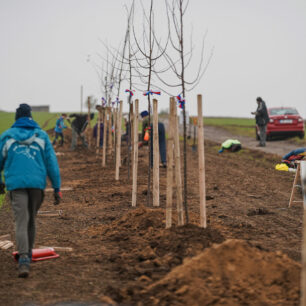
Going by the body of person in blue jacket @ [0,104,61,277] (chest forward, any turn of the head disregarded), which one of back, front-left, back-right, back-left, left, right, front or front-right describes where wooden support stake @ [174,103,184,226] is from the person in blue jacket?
right

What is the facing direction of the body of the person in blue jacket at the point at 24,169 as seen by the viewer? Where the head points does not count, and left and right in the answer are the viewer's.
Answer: facing away from the viewer

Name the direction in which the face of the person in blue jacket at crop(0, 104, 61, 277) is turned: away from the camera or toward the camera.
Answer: away from the camera

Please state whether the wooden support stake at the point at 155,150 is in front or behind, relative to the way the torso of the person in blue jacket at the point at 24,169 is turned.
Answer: in front

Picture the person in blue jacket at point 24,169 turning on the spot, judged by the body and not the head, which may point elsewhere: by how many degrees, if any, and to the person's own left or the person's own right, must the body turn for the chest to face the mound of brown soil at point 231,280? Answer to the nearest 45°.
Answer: approximately 135° to the person's own right

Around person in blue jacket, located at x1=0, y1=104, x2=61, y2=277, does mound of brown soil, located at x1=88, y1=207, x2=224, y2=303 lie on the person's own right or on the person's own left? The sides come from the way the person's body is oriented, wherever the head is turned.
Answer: on the person's own right

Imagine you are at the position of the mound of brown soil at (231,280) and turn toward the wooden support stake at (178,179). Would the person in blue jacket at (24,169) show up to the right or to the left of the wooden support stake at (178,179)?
left

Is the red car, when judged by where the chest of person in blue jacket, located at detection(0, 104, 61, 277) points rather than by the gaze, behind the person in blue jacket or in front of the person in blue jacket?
in front
